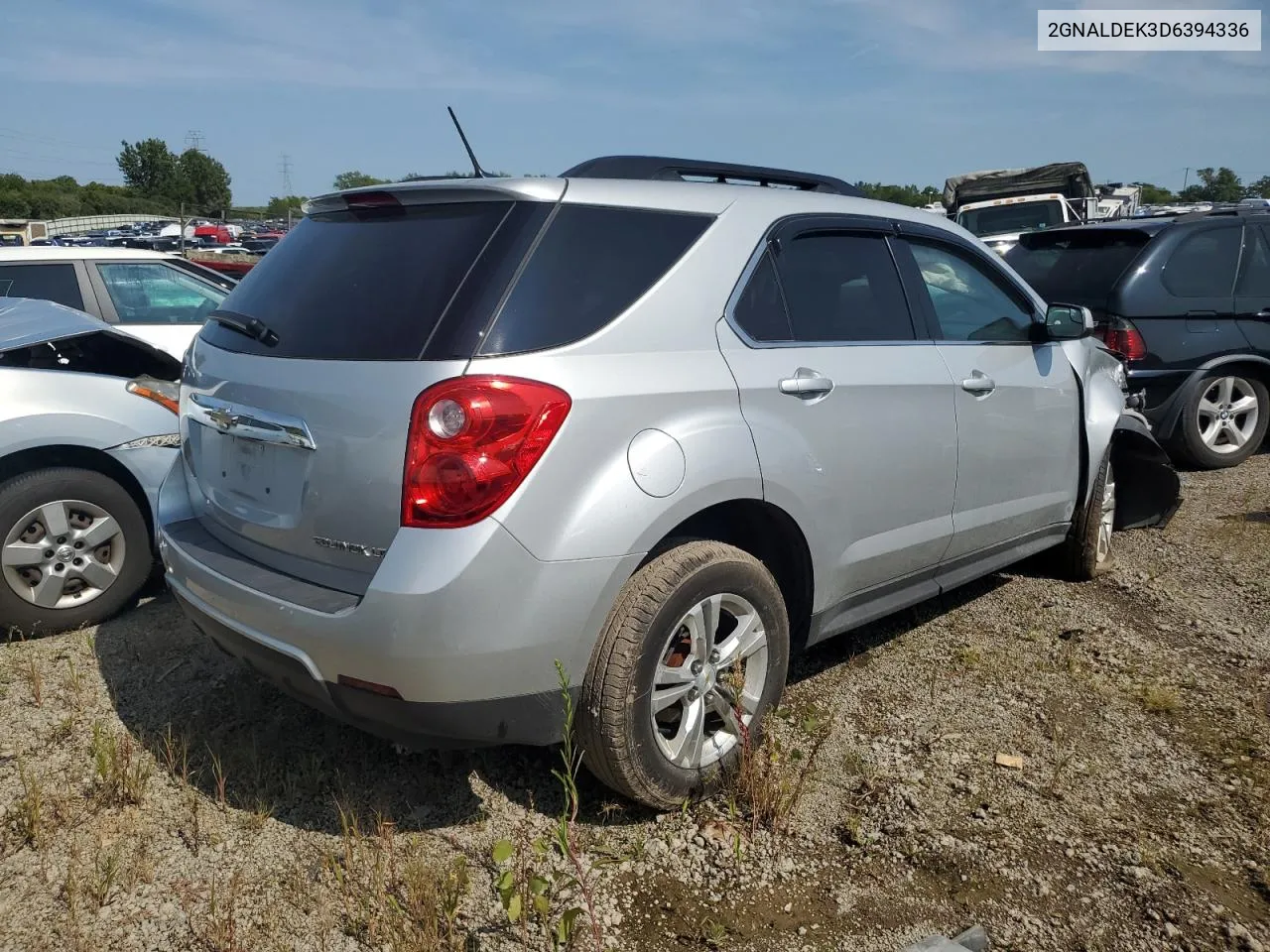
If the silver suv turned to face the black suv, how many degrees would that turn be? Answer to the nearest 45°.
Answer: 0° — it already faces it

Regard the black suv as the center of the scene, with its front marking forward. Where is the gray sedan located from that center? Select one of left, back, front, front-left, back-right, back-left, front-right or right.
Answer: back

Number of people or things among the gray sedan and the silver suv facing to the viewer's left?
0

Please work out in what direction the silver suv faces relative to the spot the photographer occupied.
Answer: facing away from the viewer and to the right of the viewer

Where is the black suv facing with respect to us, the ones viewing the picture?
facing away from the viewer and to the right of the viewer

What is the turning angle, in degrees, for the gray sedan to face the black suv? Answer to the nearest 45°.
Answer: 0° — it already faces it

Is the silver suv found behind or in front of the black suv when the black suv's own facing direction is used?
behind

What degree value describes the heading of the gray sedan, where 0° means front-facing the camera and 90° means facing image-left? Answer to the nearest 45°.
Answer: approximately 270°

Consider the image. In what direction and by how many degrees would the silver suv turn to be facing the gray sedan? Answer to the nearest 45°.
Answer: approximately 90° to its left

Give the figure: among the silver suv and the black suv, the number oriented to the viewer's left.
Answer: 0
